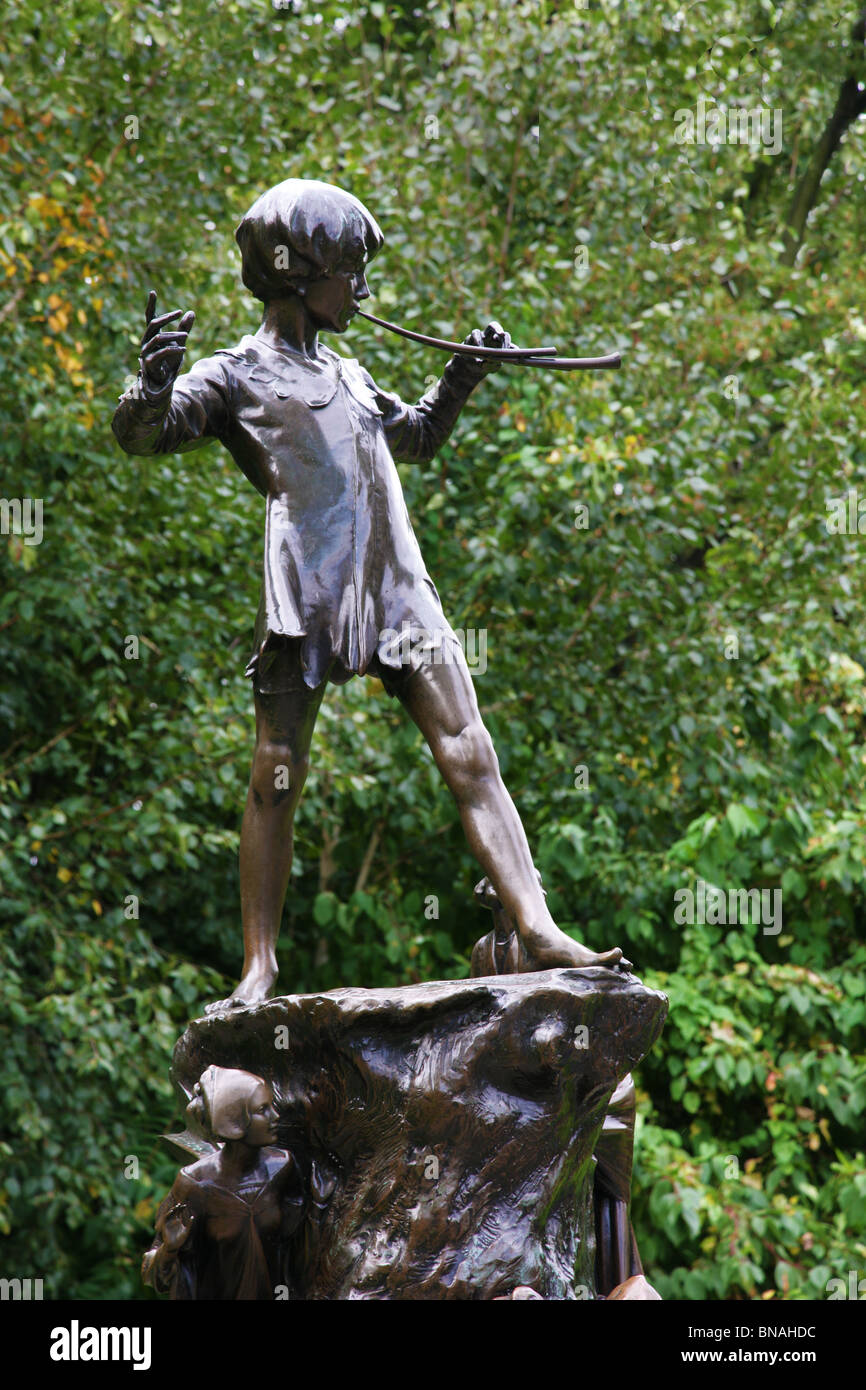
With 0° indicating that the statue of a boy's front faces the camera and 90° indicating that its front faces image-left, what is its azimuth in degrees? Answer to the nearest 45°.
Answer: approximately 315°
